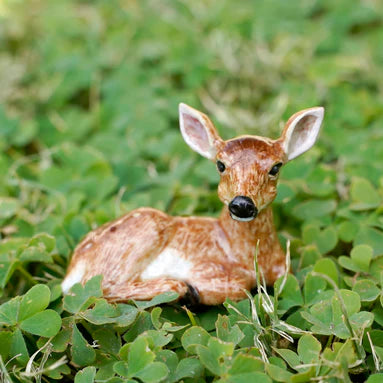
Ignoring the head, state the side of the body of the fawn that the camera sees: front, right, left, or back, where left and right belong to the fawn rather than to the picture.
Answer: right
